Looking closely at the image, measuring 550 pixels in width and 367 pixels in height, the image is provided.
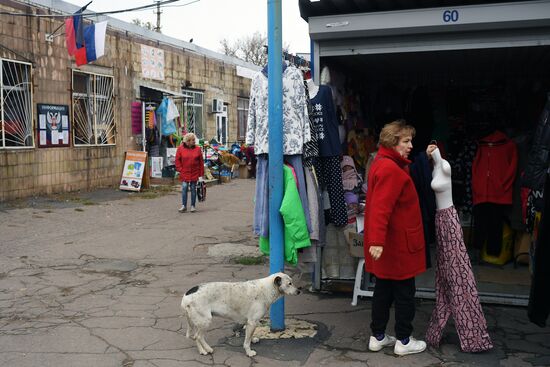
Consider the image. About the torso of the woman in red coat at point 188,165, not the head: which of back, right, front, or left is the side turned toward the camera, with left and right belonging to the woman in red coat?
front

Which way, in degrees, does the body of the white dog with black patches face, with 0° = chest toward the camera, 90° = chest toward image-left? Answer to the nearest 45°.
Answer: approximately 270°

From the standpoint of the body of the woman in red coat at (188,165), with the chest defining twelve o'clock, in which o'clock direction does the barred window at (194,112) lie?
The barred window is roughly at 6 o'clock from the woman in red coat.

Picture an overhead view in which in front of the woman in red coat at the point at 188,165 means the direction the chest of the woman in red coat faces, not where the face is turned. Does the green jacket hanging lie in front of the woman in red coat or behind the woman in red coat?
in front

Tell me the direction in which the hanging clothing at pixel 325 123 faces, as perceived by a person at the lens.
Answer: facing the viewer and to the left of the viewer

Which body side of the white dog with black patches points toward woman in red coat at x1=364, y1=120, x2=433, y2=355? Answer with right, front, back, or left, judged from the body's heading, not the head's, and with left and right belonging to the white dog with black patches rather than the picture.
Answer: front

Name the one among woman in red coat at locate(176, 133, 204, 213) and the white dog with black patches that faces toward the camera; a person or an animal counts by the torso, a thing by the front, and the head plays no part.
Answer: the woman in red coat

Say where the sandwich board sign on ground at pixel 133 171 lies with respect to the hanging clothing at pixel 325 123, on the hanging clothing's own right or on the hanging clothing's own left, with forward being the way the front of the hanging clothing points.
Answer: on the hanging clothing's own right

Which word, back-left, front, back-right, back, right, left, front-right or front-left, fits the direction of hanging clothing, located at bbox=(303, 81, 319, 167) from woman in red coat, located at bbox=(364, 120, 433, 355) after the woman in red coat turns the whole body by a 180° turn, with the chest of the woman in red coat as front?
front-right

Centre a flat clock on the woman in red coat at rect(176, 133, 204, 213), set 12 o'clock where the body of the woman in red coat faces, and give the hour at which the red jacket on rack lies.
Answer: The red jacket on rack is roughly at 11 o'clock from the woman in red coat.

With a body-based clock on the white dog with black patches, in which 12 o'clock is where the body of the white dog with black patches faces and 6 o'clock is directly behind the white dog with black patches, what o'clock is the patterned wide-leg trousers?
The patterned wide-leg trousers is roughly at 12 o'clock from the white dog with black patches.

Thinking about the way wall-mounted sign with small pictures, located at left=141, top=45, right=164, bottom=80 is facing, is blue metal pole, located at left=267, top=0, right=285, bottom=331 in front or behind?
in front

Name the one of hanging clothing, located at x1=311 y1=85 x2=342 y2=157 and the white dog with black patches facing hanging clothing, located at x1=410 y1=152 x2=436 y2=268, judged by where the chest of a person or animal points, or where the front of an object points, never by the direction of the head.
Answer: the white dog with black patches

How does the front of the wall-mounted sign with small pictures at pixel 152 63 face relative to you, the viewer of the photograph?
facing the viewer and to the right of the viewer

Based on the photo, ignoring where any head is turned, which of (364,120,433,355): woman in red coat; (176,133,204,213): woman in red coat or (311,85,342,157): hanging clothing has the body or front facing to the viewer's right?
(364,120,433,355): woman in red coat
